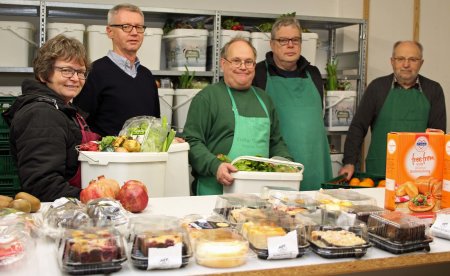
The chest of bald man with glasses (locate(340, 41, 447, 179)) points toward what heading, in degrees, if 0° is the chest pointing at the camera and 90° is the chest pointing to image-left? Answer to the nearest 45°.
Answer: approximately 0°

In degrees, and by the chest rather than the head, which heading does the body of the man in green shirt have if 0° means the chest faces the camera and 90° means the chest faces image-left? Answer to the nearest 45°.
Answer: approximately 315°

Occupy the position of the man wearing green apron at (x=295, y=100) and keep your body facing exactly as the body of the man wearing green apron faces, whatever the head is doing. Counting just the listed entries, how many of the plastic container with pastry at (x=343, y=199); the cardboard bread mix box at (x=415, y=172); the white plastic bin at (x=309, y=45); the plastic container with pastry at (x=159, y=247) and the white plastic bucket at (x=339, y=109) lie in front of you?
3

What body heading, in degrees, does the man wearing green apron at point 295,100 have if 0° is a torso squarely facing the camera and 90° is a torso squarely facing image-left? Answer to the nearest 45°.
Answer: approximately 0°

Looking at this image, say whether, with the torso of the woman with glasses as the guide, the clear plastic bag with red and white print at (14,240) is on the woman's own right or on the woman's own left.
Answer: on the woman's own right
